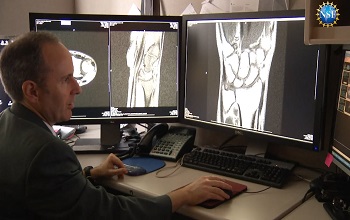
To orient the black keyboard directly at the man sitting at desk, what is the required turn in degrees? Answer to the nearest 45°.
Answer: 0° — it already faces them

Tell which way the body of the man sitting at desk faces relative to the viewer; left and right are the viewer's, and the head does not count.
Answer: facing away from the viewer and to the right of the viewer

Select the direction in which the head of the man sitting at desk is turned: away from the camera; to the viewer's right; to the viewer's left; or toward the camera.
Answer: to the viewer's right

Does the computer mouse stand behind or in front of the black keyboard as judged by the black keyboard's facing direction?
in front

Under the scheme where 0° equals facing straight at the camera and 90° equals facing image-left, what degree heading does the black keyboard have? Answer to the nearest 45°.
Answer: approximately 45°

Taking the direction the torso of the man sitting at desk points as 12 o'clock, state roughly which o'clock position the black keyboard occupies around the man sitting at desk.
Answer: The black keyboard is roughly at 1 o'clock from the man sitting at desk.

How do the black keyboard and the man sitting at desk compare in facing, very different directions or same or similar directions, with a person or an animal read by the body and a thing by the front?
very different directions
